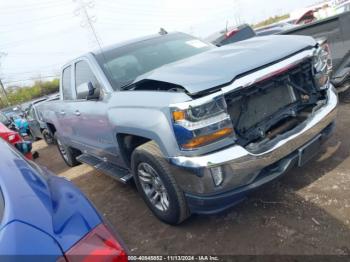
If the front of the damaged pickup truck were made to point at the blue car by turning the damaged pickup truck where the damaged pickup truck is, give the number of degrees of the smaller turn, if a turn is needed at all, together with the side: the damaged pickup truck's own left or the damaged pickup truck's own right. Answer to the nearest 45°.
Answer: approximately 90° to the damaged pickup truck's own right

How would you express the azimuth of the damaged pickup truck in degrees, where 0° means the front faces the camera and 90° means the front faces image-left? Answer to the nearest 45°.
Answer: approximately 315°
